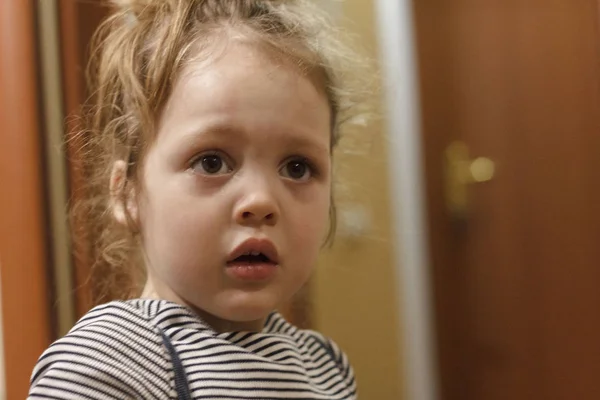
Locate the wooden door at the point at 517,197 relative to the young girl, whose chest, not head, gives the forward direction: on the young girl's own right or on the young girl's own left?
on the young girl's own left

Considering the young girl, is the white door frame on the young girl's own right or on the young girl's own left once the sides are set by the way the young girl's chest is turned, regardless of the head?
on the young girl's own left

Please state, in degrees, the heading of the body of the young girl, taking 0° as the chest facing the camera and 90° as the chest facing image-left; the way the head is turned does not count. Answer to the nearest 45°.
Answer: approximately 315°
